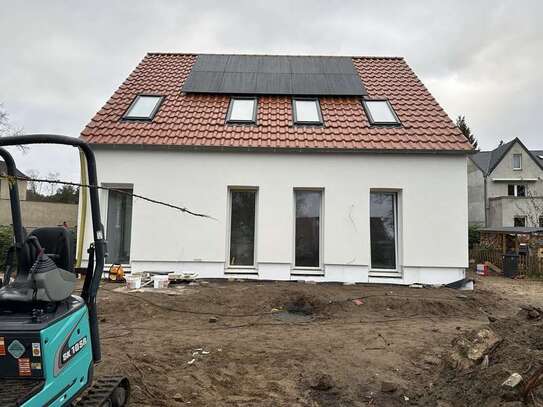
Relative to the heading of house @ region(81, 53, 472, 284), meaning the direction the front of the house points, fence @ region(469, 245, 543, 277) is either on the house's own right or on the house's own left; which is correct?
on the house's own left

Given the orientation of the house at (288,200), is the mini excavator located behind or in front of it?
in front

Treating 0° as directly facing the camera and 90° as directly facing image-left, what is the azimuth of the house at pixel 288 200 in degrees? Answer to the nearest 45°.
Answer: approximately 0°
